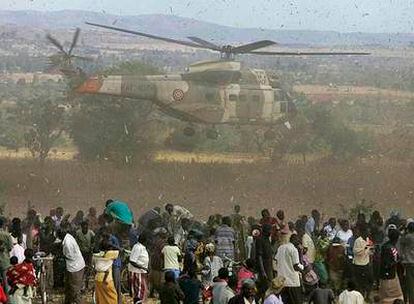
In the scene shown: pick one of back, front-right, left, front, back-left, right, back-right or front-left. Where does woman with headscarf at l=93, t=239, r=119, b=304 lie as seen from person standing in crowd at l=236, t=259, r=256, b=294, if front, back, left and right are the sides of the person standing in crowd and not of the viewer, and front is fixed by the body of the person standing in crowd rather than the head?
left

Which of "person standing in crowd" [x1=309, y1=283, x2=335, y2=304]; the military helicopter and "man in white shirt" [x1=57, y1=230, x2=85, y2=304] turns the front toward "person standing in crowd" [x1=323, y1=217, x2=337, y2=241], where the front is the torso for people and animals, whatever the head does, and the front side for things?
"person standing in crowd" [x1=309, y1=283, x2=335, y2=304]

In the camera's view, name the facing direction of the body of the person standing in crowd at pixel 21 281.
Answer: away from the camera

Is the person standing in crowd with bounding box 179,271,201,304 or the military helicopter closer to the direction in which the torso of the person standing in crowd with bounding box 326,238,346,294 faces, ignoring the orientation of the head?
the military helicopter

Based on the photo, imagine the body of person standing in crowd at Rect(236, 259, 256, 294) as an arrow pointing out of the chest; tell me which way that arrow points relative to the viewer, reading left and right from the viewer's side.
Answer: facing away from the viewer

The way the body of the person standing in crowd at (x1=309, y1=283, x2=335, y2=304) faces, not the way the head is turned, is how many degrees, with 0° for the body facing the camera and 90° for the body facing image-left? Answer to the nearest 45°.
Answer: approximately 180°

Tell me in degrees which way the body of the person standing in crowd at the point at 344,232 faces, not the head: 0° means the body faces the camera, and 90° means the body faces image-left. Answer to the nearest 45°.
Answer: approximately 180°
